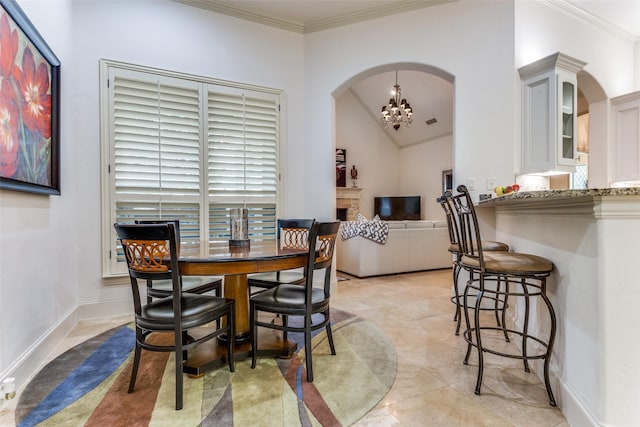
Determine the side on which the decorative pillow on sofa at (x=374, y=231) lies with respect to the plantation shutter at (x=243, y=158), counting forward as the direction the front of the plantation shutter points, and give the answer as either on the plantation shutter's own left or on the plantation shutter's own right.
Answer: on the plantation shutter's own left

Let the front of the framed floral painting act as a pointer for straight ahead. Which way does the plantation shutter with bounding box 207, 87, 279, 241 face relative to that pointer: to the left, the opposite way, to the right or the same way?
to the right

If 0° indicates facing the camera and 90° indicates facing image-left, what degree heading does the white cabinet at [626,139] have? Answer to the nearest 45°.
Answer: approximately 45°

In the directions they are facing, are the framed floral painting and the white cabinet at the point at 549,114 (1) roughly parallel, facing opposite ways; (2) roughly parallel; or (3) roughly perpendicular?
roughly perpendicular

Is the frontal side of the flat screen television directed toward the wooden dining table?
yes

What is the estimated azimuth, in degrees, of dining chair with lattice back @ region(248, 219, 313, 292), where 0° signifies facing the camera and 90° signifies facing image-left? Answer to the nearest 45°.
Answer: approximately 45°

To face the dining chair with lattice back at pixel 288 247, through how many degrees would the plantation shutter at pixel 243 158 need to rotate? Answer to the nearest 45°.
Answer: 0° — it already faces it

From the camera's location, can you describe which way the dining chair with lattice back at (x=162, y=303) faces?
facing away from the viewer and to the right of the viewer

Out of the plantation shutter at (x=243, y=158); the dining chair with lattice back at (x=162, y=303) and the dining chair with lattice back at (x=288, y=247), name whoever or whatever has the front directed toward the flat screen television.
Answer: the dining chair with lattice back at (x=162, y=303)

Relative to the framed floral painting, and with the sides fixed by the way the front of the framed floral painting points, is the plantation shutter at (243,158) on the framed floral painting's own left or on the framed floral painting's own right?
on the framed floral painting's own left

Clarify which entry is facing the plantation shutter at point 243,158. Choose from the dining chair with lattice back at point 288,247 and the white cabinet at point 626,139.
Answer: the white cabinet

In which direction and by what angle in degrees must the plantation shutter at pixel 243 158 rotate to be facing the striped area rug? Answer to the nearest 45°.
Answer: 0° — it already faces it

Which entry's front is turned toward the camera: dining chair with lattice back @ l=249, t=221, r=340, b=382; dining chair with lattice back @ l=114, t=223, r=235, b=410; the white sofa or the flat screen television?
the flat screen television

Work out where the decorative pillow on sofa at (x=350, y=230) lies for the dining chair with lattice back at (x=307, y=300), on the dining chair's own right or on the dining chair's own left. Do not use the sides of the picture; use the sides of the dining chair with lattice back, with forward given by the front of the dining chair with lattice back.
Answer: on the dining chair's own right
